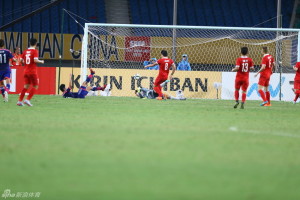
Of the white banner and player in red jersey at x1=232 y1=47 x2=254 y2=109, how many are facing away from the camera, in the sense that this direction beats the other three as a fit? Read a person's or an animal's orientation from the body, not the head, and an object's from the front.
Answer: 1

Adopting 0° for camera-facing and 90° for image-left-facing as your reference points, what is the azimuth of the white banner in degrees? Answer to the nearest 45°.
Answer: approximately 0°

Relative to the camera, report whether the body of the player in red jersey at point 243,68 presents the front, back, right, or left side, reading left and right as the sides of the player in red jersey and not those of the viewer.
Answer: back

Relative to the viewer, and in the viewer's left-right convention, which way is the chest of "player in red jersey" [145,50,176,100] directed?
facing away from the viewer and to the left of the viewer

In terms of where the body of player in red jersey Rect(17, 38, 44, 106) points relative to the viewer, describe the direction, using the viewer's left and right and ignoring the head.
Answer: facing away from the viewer and to the right of the viewer

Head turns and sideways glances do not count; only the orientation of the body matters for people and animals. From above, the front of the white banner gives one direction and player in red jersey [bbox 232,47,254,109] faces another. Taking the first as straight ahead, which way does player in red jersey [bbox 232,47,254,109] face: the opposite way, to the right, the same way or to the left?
the opposite way

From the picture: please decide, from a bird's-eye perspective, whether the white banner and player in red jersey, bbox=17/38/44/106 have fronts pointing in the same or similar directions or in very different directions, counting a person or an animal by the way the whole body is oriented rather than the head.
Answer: very different directions

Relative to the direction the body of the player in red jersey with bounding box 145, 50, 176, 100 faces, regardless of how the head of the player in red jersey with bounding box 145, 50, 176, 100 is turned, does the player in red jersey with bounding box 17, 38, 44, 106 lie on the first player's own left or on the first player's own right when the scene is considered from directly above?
on the first player's own left

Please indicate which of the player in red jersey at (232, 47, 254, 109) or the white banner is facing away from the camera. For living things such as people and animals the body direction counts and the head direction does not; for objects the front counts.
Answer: the player in red jersey

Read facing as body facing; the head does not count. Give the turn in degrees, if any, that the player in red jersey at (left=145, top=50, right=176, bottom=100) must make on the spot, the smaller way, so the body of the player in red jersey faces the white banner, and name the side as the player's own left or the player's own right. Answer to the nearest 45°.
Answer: approximately 90° to the player's own right
